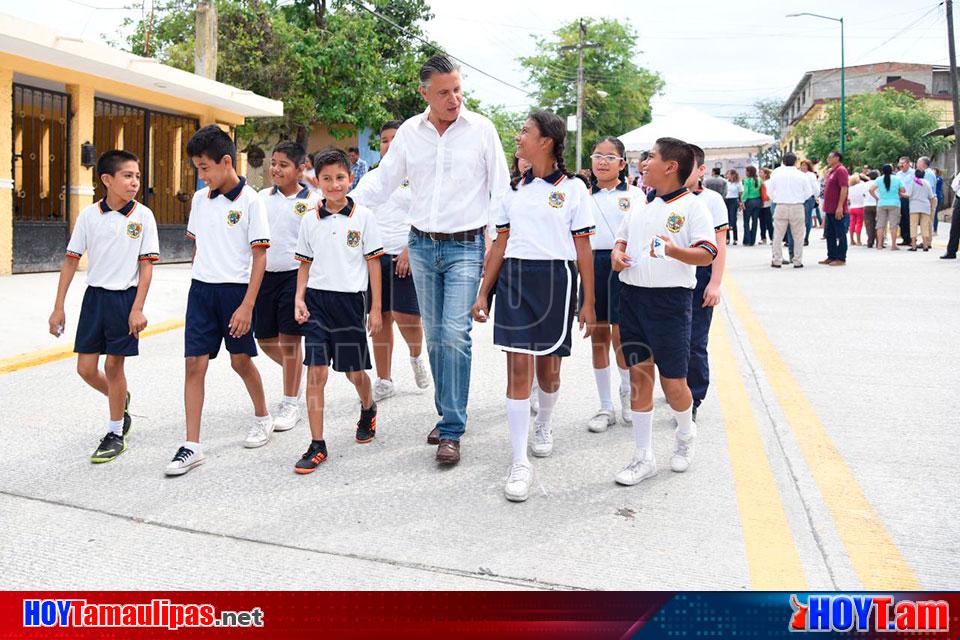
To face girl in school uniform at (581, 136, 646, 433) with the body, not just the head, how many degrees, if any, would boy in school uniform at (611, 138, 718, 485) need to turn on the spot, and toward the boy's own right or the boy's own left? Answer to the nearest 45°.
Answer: approximately 135° to the boy's own right

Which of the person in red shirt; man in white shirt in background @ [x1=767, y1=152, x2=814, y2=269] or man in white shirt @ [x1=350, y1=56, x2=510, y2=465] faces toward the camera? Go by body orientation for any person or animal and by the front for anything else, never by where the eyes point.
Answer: the man in white shirt

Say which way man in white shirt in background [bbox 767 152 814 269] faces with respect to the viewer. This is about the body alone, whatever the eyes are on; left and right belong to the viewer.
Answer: facing away from the viewer

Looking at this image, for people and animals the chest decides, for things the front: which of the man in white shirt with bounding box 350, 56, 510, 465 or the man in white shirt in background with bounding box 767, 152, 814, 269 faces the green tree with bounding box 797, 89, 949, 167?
the man in white shirt in background

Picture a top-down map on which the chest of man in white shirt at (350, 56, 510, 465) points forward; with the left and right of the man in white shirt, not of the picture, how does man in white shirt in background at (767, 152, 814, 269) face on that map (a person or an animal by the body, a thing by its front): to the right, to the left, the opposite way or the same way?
the opposite way

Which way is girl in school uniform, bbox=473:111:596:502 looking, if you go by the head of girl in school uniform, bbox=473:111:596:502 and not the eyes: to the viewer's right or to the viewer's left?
to the viewer's left

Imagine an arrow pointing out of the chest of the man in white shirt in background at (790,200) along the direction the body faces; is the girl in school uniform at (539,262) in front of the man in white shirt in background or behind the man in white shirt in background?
behind

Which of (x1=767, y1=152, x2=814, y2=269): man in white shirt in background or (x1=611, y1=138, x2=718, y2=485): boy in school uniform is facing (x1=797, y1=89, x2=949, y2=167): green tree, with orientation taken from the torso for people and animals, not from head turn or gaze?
the man in white shirt in background

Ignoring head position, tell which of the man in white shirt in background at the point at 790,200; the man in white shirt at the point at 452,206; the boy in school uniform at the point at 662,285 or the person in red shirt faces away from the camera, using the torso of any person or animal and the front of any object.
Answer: the man in white shirt in background

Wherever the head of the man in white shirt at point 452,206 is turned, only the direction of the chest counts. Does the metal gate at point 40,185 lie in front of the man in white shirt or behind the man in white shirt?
behind

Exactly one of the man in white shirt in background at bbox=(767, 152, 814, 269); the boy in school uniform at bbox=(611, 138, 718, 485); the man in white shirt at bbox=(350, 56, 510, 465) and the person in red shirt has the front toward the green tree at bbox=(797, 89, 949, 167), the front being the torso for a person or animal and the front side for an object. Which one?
the man in white shirt in background

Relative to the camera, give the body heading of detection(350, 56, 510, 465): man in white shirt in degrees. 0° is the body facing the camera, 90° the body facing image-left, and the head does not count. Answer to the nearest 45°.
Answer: approximately 0°

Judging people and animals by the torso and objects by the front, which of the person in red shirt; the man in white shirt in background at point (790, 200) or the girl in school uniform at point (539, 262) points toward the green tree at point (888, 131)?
the man in white shirt in background
